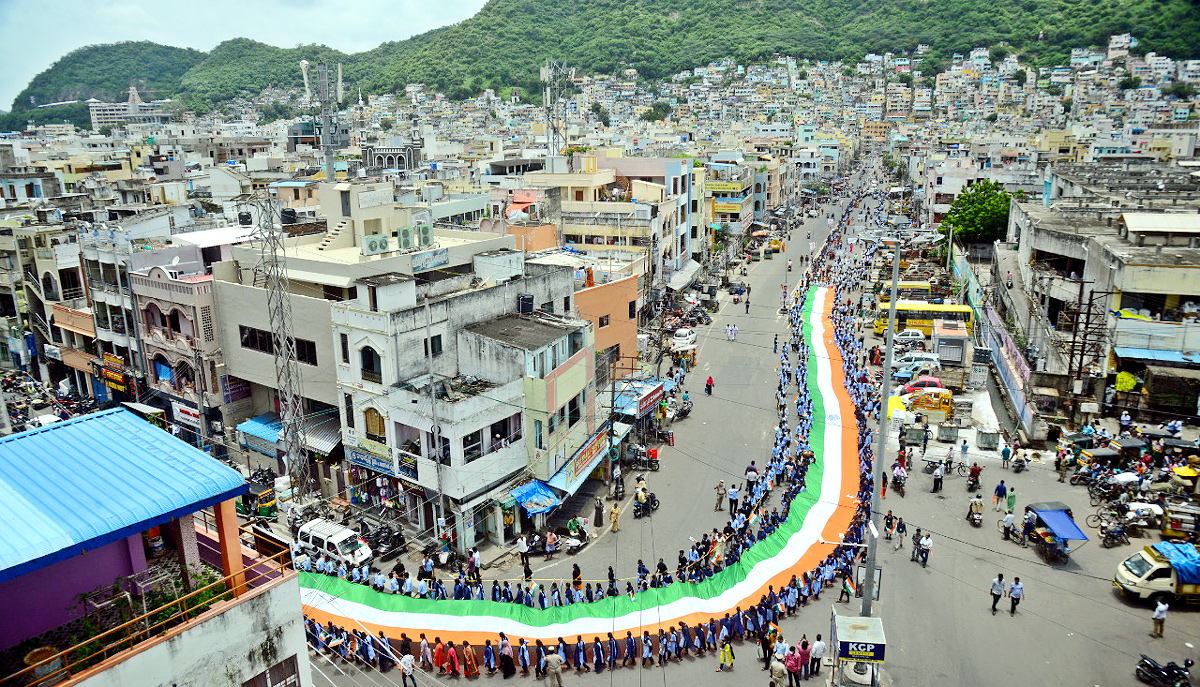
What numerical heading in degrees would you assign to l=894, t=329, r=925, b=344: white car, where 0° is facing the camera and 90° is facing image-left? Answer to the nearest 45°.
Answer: approximately 90°

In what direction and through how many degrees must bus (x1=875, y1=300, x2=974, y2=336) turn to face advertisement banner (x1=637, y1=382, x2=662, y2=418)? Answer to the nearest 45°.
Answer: approximately 45° to its left

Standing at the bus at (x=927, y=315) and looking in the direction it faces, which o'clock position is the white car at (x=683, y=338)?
The white car is roughly at 11 o'clock from the bus.

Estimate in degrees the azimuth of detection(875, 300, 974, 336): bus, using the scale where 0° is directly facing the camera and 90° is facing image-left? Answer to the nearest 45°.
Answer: approximately 90°

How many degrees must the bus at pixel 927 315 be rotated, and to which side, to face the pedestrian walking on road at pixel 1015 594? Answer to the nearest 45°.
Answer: approximately 90° to its left

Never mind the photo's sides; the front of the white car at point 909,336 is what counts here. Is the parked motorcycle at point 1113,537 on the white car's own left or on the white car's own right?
on the white car's own left

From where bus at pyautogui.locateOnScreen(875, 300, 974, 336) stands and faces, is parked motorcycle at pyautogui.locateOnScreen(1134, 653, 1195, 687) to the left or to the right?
on its left

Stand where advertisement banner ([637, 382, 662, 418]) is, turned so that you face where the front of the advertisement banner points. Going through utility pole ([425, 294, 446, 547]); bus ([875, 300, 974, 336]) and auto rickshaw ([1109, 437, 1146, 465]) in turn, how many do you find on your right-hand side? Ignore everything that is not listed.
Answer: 1

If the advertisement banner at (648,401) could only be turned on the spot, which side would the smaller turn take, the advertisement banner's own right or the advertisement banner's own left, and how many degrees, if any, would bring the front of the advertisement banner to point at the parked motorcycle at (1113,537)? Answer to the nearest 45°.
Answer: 0° — it already faces it

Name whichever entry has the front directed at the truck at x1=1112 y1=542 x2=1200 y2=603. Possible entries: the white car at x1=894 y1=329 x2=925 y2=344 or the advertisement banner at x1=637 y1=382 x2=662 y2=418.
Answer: the advertisement banner

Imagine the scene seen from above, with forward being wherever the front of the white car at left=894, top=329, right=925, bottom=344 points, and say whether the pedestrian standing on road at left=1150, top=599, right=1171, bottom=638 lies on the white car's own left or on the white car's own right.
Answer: on the white car's own left

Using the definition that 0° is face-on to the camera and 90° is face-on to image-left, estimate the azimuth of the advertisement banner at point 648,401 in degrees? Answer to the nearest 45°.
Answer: approximately 315°
